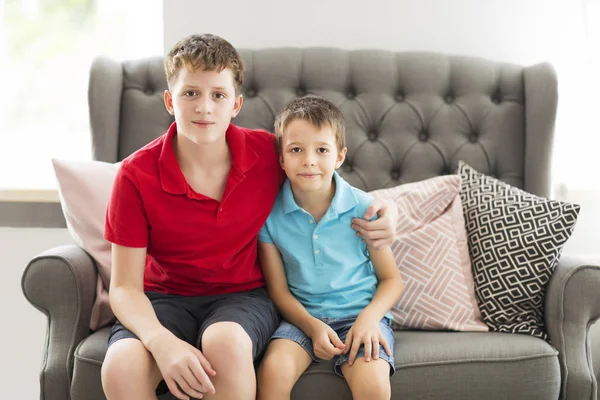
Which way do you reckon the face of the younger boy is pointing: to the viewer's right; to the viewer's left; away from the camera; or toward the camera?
toward the camera

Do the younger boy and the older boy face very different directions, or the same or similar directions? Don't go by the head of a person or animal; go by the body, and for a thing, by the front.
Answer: same or similar directions

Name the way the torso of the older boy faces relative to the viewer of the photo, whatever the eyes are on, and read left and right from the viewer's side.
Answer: facing the viewer

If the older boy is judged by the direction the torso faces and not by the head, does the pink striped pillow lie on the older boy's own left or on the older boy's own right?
on the older boy's own left

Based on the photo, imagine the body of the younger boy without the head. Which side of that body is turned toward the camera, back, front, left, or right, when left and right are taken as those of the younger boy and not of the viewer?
front

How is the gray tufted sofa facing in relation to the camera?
toward the camera
